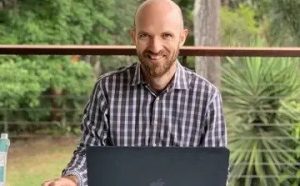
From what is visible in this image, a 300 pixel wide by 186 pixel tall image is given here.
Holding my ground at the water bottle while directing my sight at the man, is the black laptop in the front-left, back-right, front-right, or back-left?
front-right

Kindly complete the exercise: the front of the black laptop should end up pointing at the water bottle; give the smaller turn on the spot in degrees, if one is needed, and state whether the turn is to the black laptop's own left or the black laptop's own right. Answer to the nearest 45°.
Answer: approximately 45° to the black laptop's own left

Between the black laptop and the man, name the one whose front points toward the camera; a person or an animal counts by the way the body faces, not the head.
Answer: the man

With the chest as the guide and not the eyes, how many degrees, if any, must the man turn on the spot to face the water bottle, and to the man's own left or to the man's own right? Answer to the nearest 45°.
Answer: approximately 45° to the man's own right

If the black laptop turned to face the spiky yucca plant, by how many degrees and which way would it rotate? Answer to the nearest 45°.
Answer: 0° — it already faces it

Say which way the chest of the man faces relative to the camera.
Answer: toward the camera

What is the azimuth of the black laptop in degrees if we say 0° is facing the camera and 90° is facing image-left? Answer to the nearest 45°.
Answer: approximately 180°

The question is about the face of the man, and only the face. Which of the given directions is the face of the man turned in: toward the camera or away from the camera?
toward the camera

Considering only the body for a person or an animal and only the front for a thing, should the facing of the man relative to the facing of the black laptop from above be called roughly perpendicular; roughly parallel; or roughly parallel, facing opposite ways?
roughly parallel, facing opposite ways

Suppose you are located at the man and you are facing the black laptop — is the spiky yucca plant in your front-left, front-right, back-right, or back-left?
back-left

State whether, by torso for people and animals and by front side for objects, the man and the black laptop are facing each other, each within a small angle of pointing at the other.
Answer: yes
